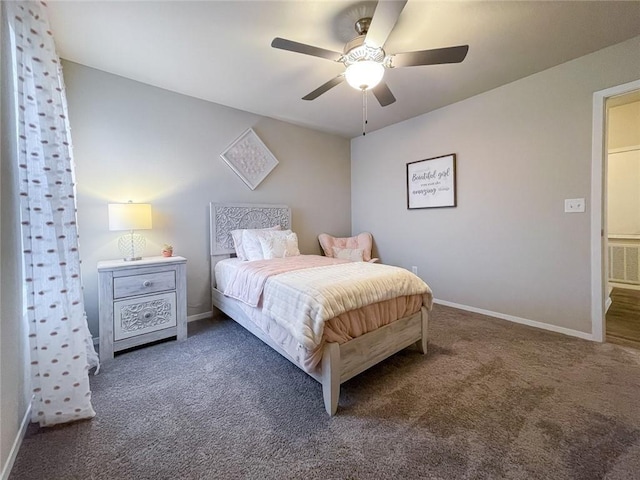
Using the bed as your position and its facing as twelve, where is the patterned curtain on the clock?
The patterned curtain is roughly at 4 o'clock from the bed.

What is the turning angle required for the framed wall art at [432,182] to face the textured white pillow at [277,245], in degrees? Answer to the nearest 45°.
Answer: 0° — it already faces it

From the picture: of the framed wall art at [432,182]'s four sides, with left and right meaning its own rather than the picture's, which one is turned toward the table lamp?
front

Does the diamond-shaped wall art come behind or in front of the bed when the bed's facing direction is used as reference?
behind

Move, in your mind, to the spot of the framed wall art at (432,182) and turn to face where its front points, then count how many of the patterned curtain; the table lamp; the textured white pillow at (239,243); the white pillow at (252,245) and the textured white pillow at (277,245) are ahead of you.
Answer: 5

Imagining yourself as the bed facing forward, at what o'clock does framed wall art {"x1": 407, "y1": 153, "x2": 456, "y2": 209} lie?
The framed wall art is roughly at 9 o'clock from the bed.

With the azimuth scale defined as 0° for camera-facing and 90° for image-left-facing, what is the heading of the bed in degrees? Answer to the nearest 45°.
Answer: approximately 315°

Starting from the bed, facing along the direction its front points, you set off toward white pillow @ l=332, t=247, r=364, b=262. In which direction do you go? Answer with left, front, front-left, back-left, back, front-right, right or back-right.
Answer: back-left

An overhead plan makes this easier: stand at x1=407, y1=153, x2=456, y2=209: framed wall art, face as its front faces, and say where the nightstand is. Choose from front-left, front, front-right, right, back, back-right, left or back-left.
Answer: front

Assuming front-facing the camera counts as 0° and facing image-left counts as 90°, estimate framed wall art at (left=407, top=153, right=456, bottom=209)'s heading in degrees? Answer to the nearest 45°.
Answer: approximately 45°

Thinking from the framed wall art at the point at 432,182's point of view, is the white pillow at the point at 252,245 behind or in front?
in front

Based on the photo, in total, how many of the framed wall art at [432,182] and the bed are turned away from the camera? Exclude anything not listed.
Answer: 0

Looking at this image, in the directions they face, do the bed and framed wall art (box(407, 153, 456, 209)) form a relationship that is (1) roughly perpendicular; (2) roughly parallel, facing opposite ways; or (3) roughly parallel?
roughly perpendicular

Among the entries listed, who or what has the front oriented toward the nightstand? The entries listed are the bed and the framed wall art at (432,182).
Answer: the framed wall art

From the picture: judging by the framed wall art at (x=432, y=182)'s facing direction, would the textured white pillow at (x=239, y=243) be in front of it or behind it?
in front
